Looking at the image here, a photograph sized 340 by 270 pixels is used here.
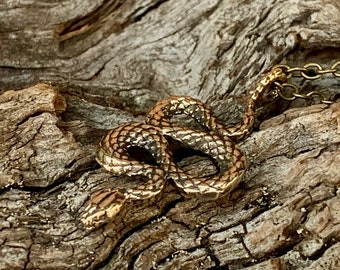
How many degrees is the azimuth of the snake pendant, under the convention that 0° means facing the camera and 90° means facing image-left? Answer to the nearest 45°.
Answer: approximately 45°
